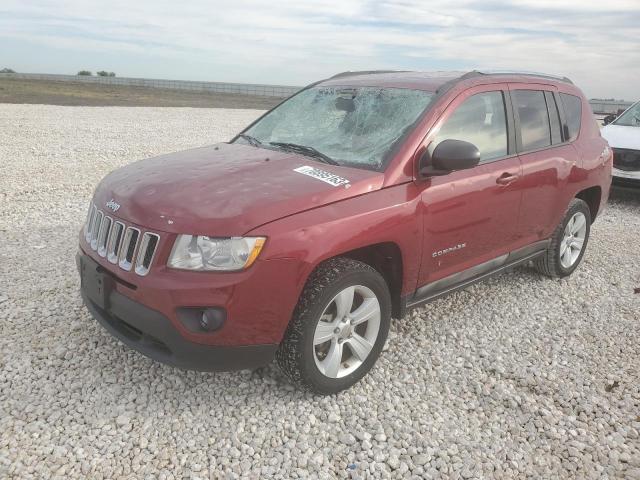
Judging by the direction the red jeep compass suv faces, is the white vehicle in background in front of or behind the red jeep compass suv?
behind

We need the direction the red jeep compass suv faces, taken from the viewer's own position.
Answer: facing the viewer and to the left of the viewer
